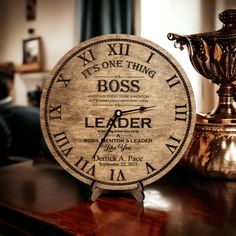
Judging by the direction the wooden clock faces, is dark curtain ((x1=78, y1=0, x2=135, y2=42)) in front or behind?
behind

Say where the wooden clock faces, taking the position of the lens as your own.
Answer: facing the viewer
